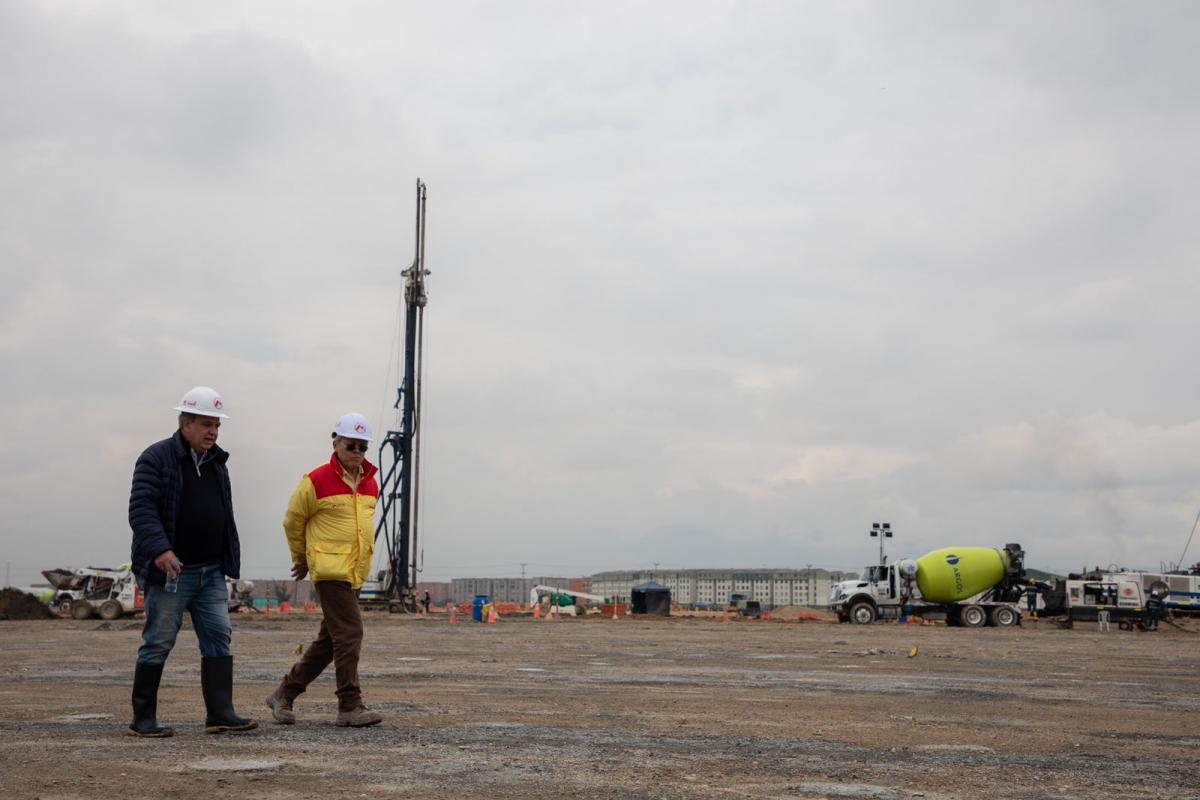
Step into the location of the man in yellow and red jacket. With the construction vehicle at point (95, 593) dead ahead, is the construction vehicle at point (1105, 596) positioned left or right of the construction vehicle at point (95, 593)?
right

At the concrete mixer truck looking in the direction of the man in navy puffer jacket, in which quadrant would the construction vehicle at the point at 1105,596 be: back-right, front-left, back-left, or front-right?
back-left

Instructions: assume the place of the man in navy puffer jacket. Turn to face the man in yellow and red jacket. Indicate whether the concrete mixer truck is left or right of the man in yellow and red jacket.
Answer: left
